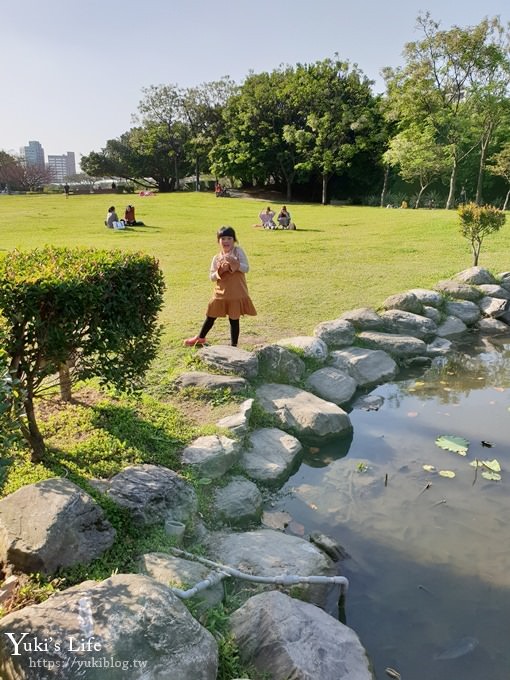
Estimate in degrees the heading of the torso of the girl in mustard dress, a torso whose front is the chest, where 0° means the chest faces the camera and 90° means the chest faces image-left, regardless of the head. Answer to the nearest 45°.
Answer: approximately 0°

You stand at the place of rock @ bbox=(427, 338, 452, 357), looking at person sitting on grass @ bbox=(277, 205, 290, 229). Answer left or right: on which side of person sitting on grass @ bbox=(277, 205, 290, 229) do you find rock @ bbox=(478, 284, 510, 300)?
right

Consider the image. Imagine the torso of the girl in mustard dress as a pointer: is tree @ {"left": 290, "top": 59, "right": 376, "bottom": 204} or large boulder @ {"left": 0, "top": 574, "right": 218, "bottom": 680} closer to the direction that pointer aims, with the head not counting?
the large boulder

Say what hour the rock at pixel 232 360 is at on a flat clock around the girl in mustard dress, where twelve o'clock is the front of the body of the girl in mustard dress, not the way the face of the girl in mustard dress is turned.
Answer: The rock is roughly at 12 o'clock from the girl in mustard dress.

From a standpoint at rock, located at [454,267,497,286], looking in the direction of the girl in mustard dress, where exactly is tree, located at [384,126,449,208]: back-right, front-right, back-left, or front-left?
back-right

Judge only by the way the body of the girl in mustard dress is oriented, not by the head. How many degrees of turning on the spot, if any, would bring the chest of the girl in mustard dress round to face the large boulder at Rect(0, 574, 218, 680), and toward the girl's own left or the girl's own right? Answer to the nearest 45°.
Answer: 0° — they already face it

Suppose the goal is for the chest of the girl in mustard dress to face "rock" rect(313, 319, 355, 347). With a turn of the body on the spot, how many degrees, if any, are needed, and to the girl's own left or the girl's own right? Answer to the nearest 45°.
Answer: approximately 90° to the girl's own left

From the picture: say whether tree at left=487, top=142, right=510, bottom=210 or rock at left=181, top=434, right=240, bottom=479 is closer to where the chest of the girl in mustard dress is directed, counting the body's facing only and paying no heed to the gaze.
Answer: the rock

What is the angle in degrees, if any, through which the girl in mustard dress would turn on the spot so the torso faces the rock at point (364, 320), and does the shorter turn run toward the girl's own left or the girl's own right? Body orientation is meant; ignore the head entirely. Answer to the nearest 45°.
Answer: approximately 135° to the girl's own left

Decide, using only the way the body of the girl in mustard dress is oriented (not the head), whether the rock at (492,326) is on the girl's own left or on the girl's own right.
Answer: on the girl's own left

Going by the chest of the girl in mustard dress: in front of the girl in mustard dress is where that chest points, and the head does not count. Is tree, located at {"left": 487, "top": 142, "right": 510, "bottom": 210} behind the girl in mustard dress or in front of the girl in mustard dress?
behind

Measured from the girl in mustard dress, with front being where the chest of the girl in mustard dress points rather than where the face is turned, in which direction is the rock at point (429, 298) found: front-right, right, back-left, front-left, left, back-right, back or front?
back-left

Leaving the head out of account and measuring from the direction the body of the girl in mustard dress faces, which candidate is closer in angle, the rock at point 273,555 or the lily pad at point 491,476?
the rock

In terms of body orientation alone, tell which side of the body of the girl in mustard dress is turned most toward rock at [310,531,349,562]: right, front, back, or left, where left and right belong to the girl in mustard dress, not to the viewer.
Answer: front

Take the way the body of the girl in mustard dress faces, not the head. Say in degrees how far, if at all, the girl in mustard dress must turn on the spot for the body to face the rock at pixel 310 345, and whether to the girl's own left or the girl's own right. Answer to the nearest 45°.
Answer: approximately 90° to the girl's own left
